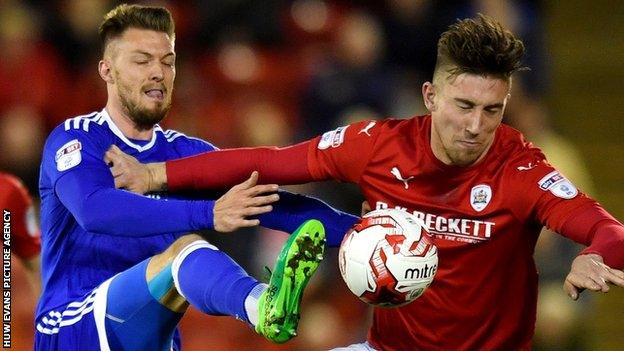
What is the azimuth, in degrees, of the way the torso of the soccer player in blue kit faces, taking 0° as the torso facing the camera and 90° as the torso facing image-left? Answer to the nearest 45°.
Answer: approximately 315°

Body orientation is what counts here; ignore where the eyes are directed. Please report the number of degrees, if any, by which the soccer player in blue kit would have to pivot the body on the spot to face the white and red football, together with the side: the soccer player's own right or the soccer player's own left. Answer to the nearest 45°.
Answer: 0° — they already face it

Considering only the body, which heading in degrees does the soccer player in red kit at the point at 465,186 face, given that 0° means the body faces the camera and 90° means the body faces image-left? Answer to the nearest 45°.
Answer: approximately 0°

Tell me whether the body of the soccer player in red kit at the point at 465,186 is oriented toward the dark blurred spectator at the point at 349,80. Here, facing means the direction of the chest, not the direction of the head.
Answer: no

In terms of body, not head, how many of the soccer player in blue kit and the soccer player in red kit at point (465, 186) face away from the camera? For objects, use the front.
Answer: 0

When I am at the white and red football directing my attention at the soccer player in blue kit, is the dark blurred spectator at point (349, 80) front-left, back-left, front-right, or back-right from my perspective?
front-right

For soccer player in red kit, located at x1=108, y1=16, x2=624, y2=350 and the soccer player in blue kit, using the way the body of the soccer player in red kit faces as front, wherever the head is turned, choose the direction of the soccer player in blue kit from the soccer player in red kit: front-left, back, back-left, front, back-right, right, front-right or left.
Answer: right

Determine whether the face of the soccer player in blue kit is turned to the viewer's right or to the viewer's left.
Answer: to the viewer's right
